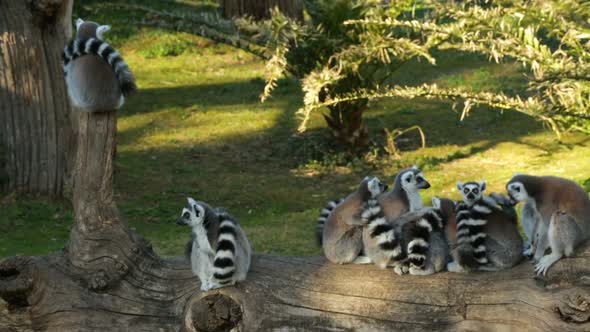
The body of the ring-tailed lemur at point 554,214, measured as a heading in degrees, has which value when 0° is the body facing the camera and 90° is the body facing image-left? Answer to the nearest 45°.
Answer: approximately 90°

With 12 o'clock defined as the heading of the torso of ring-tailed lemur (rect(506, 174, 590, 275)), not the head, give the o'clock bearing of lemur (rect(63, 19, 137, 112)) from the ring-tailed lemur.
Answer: The lemur is roughly at 12 o'clock from the ring-tailed lemur.

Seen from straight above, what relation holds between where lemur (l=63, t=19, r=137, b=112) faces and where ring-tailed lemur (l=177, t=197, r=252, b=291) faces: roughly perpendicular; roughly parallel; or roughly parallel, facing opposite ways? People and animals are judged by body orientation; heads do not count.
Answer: roughly perpendicular

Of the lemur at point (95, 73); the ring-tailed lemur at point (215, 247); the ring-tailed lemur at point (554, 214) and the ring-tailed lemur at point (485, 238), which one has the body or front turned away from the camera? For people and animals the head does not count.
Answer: the lemur

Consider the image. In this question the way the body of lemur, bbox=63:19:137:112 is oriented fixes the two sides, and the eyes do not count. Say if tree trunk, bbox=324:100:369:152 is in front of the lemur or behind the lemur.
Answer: in front

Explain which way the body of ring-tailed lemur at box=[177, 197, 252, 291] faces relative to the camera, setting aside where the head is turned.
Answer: to the viewer's left

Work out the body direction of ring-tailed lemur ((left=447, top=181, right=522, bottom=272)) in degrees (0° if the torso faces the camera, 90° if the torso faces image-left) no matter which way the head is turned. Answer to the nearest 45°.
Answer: approximately 45°

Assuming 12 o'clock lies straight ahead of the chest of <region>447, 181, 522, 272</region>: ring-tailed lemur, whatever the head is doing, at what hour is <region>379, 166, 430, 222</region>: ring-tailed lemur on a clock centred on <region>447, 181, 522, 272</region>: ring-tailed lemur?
<region>379, 166, 430, 222</region>: ring-tailed lemur is roughly at 3 o'clock from <region>447, 181, 522, 272</region>: ring-tailed lemur.

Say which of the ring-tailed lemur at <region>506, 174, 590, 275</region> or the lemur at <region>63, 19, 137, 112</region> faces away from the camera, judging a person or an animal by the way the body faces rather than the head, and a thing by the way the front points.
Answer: the lemur

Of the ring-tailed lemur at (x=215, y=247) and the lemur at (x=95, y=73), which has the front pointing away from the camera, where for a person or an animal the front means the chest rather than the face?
the lemur

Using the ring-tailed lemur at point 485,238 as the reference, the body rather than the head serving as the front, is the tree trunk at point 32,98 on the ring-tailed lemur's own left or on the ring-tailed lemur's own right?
on the ring-tailed lemur's own right

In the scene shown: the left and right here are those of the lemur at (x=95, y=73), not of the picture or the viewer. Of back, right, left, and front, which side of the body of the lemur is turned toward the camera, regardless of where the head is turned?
back
